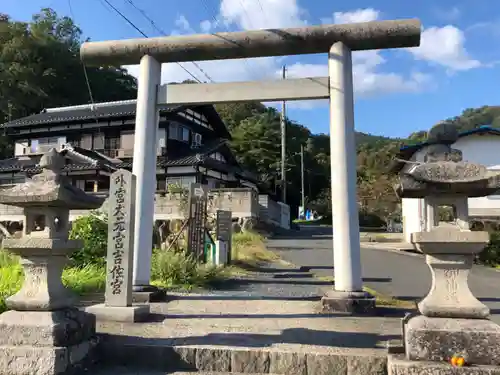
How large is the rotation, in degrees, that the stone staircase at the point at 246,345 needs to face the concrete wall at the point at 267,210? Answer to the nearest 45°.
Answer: approximately 180°

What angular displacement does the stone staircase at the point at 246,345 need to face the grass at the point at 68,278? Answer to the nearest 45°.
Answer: approximately 135° to its right

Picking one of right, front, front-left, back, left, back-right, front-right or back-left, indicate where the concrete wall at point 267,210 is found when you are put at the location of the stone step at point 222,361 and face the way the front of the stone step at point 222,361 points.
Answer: back

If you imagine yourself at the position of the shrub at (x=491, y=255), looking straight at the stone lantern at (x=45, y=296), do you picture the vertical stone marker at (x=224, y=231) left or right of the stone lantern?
right

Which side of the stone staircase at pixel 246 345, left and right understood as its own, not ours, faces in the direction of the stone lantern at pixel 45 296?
right

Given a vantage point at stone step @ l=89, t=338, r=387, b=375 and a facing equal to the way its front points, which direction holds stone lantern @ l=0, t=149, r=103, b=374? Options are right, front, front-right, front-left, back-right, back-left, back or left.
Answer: right

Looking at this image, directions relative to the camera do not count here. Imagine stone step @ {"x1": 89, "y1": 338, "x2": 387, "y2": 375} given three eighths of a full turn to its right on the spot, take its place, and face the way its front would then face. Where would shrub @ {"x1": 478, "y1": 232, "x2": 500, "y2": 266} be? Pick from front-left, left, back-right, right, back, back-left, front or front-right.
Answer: right

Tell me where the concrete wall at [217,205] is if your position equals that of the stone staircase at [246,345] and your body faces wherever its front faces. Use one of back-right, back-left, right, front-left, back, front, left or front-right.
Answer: back

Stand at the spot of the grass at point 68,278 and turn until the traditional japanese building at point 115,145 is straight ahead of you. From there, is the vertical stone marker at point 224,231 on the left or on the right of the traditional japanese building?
right

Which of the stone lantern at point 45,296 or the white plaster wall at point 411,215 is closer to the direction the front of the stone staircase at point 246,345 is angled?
the stone lantern

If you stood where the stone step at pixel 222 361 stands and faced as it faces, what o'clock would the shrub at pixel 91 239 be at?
The shrub is roughly at 5 o'clock from the stone step.

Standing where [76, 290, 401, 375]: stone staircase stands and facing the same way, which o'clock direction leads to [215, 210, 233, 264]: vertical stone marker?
The vertical stone marker is roughly at 6 o'clock from the stone staircase.

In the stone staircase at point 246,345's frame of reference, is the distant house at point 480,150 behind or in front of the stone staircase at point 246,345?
behind

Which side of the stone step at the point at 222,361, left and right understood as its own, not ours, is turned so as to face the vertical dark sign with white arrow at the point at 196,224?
back

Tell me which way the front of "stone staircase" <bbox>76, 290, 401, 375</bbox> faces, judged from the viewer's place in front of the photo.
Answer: facing the viewer

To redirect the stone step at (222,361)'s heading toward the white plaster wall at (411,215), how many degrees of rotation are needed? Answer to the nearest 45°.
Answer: approximately 135° to its left
